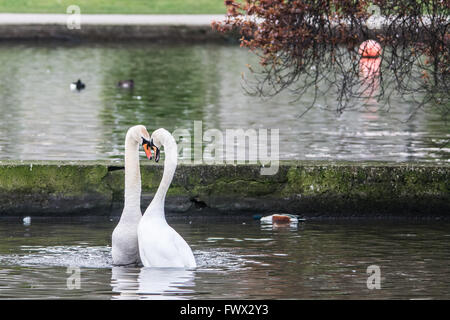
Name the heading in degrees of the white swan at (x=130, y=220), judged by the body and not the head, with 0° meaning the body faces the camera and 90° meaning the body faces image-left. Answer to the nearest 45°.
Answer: approximately 270°

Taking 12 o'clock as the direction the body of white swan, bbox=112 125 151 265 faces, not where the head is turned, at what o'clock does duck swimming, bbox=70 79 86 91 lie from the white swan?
The duck swimming is roughly at 9 o'clock from the white swan.

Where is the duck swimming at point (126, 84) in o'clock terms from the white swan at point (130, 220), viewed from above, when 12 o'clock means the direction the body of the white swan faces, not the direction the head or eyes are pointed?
The duck swimming is roughly at 9 o'clock from the white swan.

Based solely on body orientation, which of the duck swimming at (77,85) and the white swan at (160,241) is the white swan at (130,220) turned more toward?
the white swan
